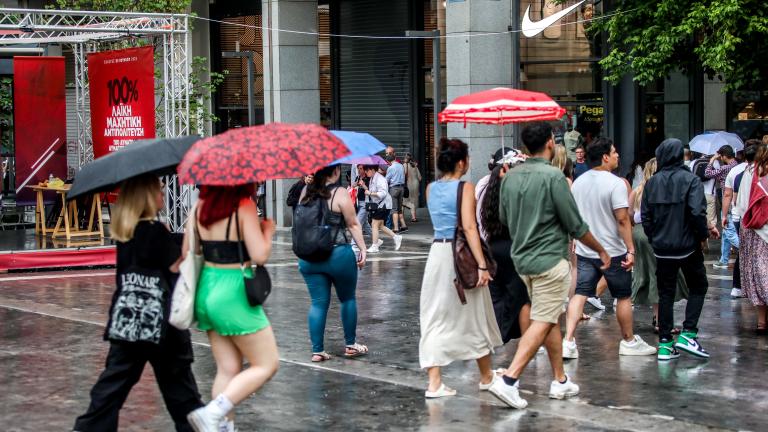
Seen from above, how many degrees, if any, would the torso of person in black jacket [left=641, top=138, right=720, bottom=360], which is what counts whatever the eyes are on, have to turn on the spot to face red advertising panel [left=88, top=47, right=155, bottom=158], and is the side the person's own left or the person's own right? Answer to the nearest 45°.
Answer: approximately 90° to the person's own left

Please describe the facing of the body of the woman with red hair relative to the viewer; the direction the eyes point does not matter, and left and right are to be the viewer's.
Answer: facing away from the viewer and to the right of the viewer

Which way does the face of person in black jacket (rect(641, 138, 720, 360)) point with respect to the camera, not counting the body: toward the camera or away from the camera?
away from the camera

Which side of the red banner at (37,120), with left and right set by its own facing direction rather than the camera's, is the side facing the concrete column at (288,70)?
left

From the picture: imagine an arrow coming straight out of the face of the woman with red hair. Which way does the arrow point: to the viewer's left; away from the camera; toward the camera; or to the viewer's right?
away from the camera

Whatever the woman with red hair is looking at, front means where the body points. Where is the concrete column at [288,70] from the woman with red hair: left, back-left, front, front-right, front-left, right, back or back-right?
front-left

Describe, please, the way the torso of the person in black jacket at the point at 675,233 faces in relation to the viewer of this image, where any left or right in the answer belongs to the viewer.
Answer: facing away from the viewer and to the right of the viewer

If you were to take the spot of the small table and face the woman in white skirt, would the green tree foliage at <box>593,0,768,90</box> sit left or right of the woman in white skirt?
left

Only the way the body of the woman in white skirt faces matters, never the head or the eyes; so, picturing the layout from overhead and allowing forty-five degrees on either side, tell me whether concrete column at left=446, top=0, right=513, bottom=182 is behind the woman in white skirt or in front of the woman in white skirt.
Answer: in front

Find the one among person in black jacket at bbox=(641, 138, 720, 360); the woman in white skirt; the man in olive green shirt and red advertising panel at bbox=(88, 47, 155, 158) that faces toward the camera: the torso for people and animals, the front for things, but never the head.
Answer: the red advertising panel
